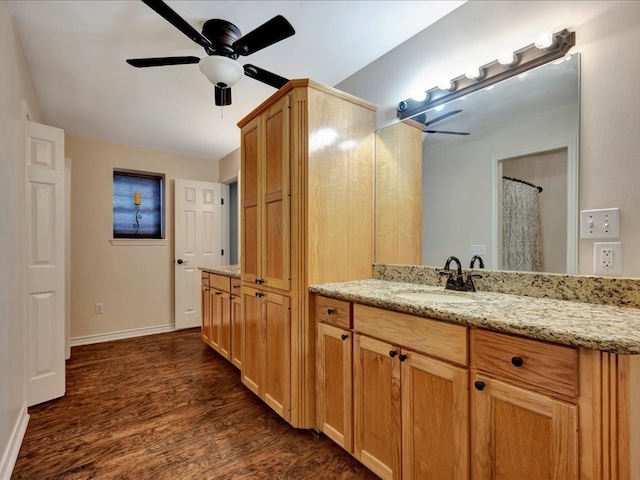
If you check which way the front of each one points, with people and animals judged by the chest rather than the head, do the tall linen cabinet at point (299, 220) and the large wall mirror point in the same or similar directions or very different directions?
same or similar directions

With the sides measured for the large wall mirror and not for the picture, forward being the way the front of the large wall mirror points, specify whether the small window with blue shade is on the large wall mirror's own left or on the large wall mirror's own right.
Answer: on the large wall mirror's own right

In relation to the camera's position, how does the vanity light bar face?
facing the viewer and to the left of the viewer

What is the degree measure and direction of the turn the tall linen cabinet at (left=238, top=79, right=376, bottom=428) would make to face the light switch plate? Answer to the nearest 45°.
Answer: approximately 90° to its left

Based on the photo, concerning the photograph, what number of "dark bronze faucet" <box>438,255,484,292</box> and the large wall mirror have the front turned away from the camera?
0

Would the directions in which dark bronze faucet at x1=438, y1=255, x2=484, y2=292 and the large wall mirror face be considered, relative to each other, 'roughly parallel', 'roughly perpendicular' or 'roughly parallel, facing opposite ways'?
roughly parallel

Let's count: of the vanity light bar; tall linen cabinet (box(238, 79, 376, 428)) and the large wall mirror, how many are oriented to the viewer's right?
0

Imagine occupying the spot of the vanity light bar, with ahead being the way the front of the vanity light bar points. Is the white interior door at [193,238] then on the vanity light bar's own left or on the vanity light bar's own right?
on the vanity light bar's own right

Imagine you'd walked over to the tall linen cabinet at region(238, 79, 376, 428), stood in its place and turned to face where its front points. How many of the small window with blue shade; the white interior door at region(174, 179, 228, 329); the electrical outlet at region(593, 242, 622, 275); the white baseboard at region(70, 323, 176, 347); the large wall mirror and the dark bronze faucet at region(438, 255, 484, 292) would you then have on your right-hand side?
3

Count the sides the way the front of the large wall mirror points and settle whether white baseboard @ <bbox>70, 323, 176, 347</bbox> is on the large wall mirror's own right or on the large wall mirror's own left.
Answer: on the large wall mirror's own right

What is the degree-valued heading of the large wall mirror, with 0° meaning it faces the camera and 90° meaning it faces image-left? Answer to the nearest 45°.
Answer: approximately 45°

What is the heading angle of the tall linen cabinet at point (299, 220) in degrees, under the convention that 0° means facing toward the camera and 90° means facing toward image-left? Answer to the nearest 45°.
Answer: approximately 45°

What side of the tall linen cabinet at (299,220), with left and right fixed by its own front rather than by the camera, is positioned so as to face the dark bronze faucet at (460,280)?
left

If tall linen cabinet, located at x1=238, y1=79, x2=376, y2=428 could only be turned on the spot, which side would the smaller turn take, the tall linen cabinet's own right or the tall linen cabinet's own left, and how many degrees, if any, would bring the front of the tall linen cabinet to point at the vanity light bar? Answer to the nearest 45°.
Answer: approximately 135° to the tall linen cabinet's own left

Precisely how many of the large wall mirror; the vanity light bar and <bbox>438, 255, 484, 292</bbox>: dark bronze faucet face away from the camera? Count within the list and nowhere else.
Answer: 0
